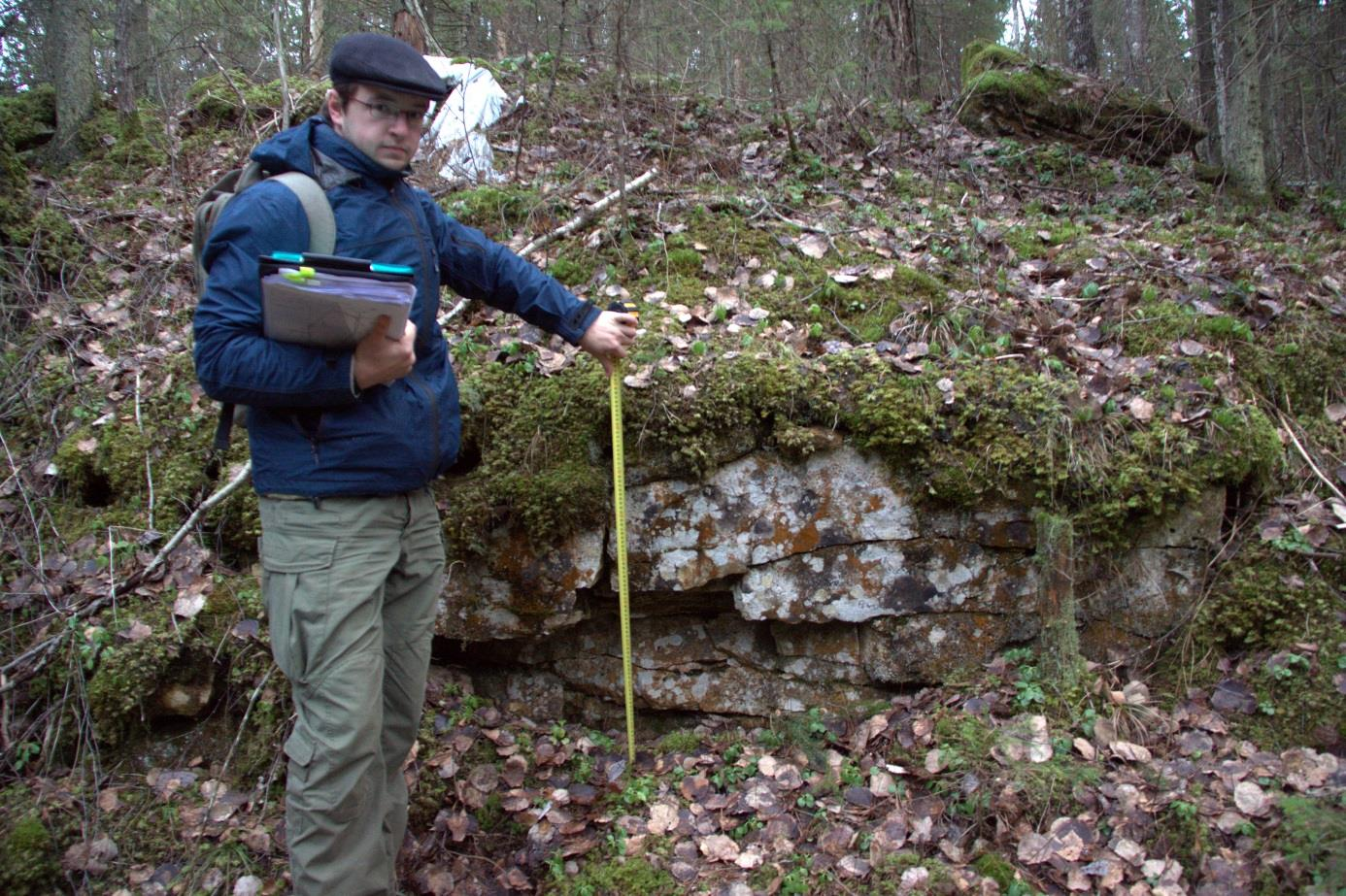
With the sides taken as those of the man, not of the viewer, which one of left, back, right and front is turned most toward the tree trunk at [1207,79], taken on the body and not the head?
left

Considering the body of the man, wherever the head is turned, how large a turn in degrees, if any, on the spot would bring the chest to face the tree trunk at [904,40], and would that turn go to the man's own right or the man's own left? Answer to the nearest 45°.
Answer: approximately 90° to the man's own left

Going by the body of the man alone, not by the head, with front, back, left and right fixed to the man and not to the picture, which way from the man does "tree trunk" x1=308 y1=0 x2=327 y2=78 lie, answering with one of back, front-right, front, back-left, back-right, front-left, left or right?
back-left

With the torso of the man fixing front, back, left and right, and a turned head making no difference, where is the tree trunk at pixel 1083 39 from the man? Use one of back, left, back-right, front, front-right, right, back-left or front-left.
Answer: left

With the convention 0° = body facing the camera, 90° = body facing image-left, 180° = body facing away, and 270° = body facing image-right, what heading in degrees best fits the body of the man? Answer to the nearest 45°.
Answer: approximately 315°

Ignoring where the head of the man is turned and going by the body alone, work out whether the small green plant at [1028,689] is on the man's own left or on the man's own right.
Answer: on the man's own left

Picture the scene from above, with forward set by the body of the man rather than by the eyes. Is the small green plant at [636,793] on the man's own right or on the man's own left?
on the man's own left

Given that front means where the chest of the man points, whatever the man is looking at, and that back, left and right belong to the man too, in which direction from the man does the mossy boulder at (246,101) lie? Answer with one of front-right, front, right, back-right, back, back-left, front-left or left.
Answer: back-left

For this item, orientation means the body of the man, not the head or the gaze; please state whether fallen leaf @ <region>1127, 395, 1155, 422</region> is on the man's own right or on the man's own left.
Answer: on the man's own left

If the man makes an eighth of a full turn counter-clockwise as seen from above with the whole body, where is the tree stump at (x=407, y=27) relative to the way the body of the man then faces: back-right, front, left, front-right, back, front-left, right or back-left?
left

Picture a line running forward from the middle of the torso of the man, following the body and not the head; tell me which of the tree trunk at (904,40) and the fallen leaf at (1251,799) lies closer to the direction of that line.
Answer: the fallen leaf

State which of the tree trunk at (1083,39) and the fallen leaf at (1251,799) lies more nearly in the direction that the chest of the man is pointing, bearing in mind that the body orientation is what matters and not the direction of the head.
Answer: the fallen leaf
